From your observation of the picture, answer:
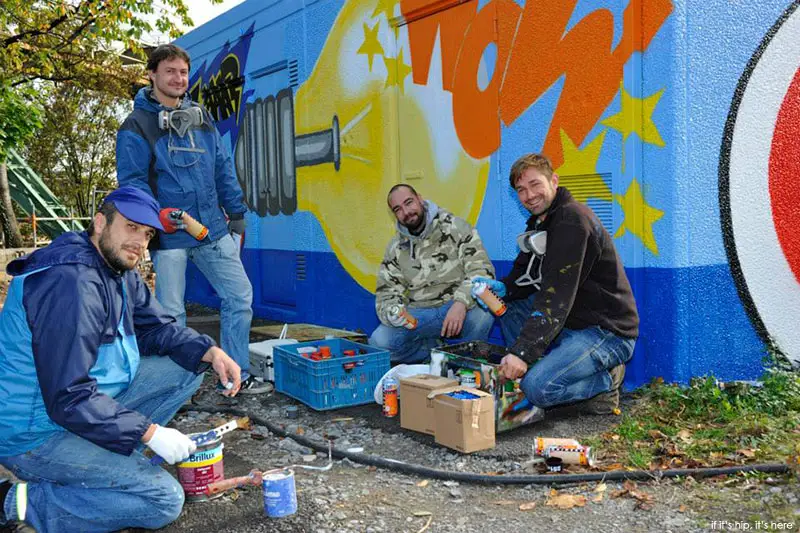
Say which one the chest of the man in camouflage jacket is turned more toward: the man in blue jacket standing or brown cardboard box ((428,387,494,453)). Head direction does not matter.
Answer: the brown cardboard box

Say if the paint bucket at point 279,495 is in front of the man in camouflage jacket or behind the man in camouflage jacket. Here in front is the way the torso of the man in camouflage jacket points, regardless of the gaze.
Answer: in front

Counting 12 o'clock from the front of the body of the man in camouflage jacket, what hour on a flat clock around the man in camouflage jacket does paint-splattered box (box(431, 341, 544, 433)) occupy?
The paint-splattered box is roughly at 11 o'clock from the man in camouflage jacket.

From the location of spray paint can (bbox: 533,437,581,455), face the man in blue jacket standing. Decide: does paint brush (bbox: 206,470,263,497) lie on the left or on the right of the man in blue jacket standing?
left

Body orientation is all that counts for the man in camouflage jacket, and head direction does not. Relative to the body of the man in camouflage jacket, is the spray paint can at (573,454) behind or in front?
in front

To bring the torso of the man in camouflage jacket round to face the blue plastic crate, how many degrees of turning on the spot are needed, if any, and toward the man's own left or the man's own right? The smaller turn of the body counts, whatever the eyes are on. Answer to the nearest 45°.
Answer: approximately 45° to the man's own right

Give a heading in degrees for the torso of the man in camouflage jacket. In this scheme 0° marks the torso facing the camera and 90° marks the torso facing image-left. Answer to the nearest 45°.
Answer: approximately 0°

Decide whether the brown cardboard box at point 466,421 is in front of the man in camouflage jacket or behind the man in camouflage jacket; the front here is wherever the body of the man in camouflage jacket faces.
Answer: in front

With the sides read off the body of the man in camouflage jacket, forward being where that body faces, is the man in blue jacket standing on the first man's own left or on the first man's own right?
on the first man's own right
